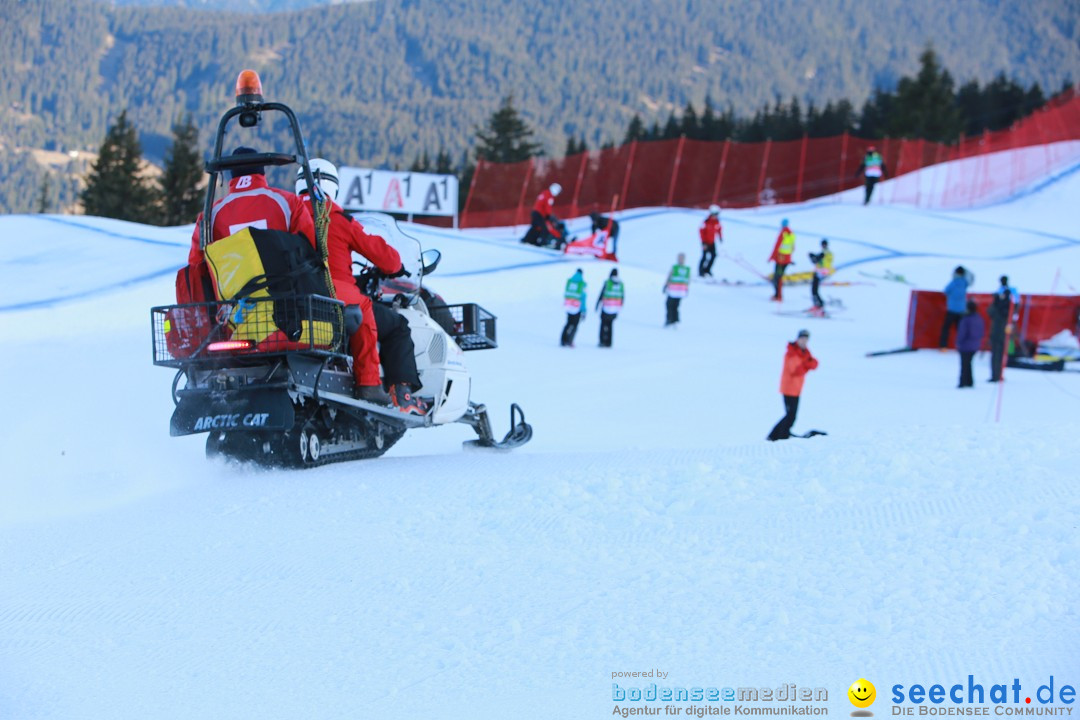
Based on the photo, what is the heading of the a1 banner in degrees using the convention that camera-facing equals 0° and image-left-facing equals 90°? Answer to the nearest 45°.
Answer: approximately 0°

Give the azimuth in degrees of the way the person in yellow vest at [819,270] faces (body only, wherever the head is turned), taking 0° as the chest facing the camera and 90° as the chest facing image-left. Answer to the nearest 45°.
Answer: approximately 90°

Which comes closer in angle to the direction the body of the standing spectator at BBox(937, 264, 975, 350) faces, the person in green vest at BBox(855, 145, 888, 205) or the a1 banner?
the person in green vest

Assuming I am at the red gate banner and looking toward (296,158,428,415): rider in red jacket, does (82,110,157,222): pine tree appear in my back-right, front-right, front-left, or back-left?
back-right

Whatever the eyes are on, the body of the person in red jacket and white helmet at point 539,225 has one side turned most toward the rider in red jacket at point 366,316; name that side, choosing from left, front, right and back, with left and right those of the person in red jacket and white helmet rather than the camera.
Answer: right

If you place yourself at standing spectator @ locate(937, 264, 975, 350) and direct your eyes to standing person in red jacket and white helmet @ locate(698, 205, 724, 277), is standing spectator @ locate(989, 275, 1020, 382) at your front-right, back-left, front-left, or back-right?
back-left

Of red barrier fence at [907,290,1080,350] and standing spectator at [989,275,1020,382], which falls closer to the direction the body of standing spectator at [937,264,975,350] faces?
the red barrier fence

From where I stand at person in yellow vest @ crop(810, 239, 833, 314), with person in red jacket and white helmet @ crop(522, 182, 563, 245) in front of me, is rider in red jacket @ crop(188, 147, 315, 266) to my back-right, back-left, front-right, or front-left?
back-left

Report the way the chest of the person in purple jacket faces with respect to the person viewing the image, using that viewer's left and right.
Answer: facing away from the viewer

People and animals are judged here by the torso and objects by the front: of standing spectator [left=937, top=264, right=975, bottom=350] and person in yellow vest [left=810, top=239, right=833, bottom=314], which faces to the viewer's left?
the person in yellow vest

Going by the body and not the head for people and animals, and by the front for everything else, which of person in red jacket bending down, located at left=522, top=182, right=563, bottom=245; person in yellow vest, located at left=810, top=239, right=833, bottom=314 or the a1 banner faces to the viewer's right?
the person in red jacket bending down

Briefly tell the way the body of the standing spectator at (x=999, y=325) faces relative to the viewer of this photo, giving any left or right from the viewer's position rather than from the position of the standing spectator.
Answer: facing away from the viewer
